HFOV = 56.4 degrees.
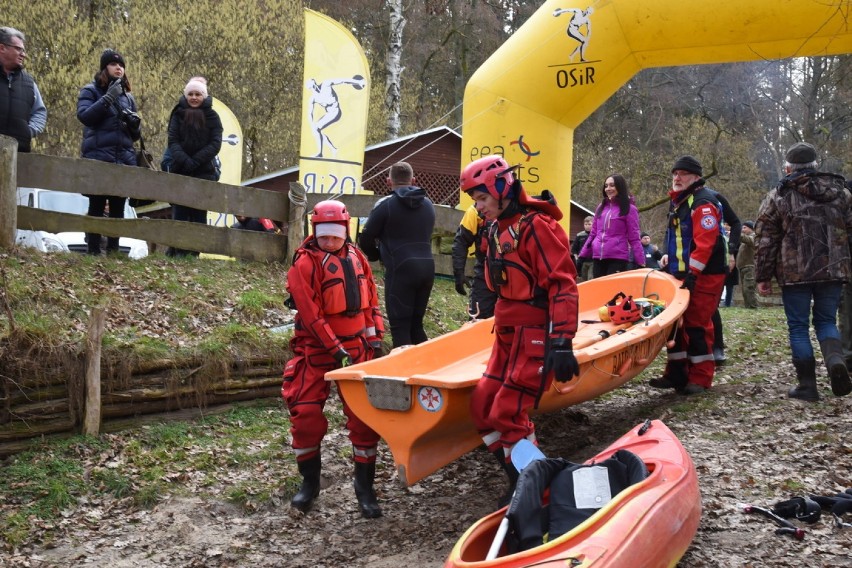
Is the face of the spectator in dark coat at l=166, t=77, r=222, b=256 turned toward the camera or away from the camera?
toward the camera

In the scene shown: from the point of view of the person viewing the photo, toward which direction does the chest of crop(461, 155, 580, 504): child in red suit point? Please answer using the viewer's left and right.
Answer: facing the viewer and to the left of the viewer

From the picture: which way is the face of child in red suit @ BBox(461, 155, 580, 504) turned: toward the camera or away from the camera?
toward the camera

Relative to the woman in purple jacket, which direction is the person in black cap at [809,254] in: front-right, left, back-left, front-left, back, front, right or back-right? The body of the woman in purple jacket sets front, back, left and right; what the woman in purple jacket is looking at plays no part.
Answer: left

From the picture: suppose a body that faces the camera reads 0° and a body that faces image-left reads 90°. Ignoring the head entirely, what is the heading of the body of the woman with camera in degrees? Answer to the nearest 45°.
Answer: approximately 315°

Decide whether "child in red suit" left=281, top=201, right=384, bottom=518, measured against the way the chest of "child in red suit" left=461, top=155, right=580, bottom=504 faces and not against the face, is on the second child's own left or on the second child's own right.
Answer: on the second child's own right

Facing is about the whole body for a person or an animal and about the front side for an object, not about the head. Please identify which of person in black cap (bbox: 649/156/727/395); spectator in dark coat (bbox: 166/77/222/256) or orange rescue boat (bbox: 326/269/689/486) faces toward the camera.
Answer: the spectator in dark coat

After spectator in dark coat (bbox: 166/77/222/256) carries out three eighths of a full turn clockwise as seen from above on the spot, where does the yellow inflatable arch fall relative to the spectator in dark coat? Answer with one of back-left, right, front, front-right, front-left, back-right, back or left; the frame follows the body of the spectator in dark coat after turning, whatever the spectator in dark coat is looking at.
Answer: back-right

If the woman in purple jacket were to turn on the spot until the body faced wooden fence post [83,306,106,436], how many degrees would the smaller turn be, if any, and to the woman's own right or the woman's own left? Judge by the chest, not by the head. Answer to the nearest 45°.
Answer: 0° — they already face it

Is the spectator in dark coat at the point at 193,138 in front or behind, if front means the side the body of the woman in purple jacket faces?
in front

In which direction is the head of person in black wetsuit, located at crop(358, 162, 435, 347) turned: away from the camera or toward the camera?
away from the camera

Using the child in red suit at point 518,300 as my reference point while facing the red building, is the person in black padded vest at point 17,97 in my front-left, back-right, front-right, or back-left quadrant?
front-left

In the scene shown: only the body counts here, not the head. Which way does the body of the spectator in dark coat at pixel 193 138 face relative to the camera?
toward the camera

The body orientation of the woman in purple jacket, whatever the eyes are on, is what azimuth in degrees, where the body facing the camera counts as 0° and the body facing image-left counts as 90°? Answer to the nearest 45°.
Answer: approximately 45°
